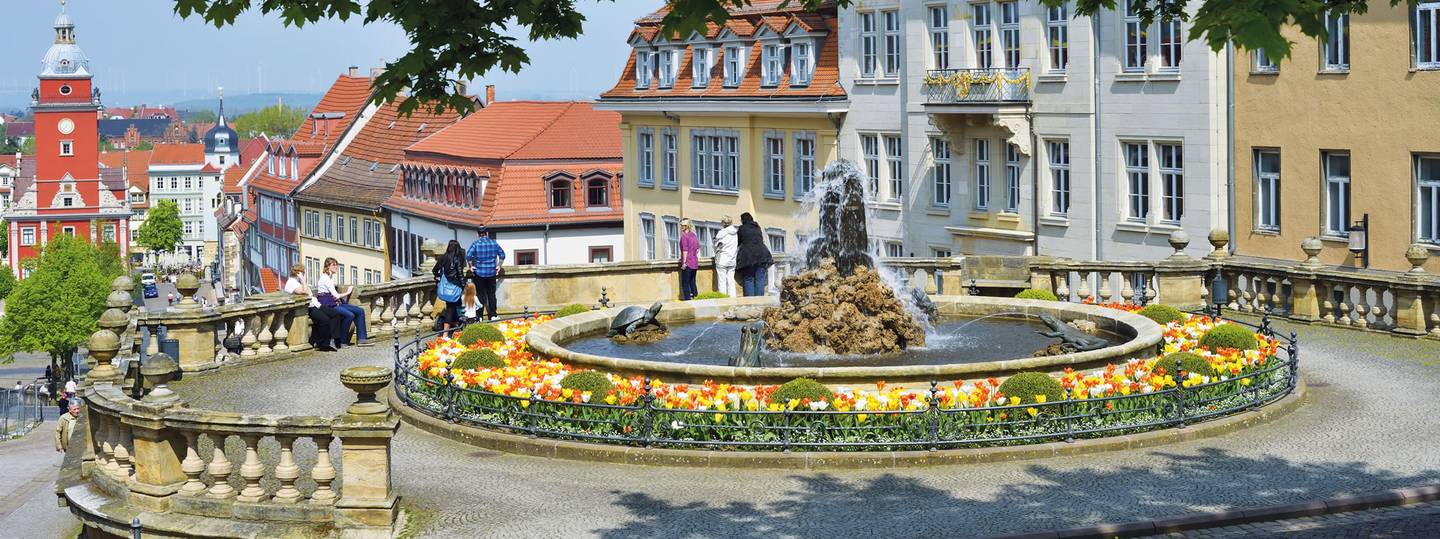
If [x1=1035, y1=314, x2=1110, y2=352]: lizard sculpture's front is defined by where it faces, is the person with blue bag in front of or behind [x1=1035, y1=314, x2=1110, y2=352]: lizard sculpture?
in front

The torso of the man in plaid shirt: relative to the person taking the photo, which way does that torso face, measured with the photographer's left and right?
facing away from the viewer

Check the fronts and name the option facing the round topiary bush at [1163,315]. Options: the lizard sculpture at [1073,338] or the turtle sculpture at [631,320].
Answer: the turtle sculpture at [631,320]

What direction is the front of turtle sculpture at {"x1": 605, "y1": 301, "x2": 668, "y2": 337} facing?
to the viewer's right

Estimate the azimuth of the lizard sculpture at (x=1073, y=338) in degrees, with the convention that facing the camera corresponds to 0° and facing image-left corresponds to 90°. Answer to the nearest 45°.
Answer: approximately 90°

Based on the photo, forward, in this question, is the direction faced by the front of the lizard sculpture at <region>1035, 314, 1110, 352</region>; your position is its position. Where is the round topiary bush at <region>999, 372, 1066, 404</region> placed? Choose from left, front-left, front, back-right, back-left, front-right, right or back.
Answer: left

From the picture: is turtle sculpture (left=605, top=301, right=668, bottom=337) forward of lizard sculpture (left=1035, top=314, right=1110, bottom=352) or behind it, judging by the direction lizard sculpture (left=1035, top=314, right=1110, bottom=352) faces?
forward

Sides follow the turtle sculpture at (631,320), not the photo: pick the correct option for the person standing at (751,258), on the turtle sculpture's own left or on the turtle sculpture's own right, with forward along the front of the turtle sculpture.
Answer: on the turtle sculpture's own left

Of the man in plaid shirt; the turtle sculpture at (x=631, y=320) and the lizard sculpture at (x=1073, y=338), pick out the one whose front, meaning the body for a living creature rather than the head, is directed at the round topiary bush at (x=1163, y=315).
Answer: the turtle sculpture at (x=631, y=320)

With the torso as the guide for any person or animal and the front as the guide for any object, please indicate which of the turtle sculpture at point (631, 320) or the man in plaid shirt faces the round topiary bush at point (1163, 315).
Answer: the turtle sculpture
